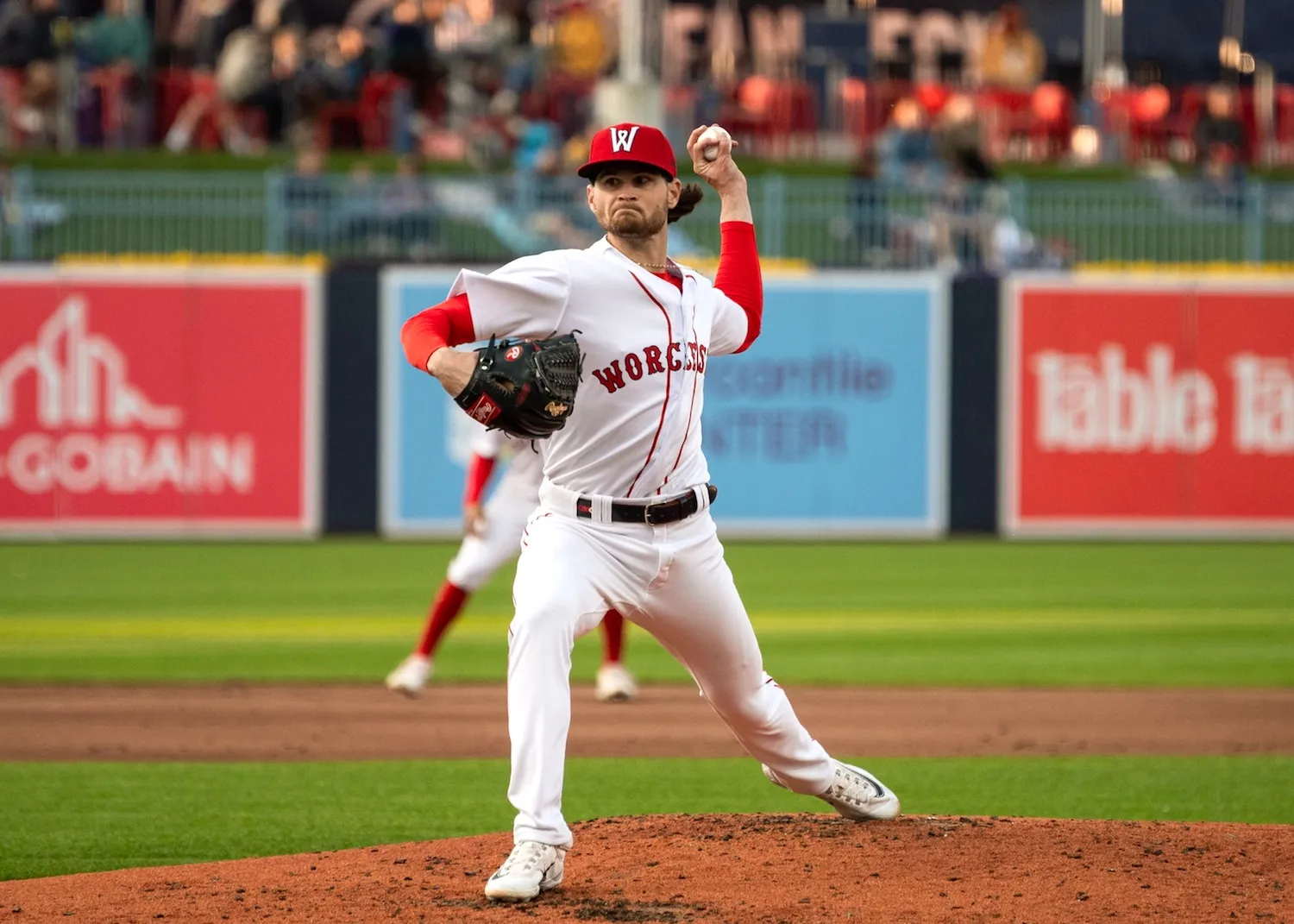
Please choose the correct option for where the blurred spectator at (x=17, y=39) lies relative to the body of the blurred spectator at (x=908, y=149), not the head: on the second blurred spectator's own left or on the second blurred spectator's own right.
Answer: on the second blurred spectator's own right

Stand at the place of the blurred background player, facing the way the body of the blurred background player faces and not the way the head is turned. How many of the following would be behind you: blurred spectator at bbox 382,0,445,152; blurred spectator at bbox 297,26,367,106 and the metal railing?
3

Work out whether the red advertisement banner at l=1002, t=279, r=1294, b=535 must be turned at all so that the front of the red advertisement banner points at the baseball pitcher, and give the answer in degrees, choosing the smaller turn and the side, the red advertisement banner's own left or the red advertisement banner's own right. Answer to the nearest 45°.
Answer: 0° — it already faces them

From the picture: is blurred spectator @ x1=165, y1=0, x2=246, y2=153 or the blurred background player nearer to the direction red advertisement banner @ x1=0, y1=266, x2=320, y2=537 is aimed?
the blurred background player

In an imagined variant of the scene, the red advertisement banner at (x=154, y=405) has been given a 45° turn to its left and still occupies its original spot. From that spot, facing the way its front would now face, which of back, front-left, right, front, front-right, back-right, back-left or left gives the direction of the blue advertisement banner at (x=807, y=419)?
front-left

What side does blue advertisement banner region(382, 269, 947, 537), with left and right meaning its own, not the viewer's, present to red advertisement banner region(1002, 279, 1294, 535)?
left

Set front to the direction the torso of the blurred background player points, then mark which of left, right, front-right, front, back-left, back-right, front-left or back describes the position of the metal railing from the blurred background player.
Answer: back

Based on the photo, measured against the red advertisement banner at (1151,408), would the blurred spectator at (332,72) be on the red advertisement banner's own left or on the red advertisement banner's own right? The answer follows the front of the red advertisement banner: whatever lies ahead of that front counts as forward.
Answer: on the red advertisement banner's own right

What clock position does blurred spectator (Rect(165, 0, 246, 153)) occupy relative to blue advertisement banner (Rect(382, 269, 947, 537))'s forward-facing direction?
The blurred spectator is roughly at 4 o'clock from the blue advertisement banner.

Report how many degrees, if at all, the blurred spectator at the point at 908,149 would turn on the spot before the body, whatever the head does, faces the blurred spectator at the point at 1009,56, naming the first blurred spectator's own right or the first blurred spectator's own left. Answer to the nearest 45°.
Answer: approximately 135° to the first blurred spectator's own left

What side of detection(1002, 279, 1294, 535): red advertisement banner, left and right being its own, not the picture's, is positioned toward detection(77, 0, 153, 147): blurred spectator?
right
